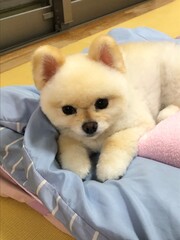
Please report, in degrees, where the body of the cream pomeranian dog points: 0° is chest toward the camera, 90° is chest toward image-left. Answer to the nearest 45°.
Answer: approximately 45°
